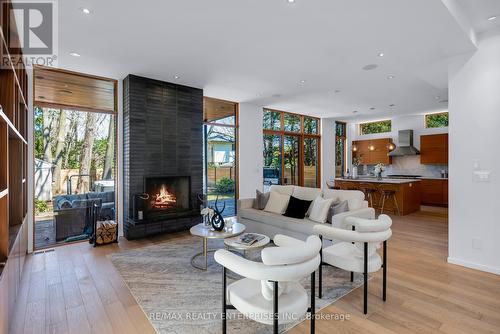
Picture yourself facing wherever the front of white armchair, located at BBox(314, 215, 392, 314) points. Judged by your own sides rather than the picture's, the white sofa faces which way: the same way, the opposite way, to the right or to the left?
to the left

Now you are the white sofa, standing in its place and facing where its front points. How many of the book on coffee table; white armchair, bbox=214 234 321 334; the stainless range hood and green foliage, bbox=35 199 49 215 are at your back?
1

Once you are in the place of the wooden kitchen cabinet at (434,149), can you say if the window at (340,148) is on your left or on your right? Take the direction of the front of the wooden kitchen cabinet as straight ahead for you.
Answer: on your right

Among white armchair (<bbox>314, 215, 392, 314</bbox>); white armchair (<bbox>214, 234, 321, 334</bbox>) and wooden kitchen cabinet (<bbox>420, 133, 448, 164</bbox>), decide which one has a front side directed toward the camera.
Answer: the wooden kitchen cabinet

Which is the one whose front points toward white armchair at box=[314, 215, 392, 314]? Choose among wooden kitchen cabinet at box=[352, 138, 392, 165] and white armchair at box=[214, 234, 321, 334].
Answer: the wooden kitchen cabinet

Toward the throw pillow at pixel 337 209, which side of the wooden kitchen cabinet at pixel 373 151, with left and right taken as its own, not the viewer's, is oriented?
front

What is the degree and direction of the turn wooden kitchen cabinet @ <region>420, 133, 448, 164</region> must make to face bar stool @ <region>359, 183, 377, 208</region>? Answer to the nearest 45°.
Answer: approximately 45° to its right

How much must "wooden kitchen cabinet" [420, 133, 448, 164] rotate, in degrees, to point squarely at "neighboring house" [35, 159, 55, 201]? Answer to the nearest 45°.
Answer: approximately 45° to its right

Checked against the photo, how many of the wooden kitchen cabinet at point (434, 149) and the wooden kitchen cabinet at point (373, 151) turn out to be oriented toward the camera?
2

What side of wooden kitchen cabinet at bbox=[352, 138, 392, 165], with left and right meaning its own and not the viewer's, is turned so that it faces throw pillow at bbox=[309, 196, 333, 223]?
front

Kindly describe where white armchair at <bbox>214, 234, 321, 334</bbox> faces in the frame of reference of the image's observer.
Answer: facing away from the viewer and to the left of the viewer

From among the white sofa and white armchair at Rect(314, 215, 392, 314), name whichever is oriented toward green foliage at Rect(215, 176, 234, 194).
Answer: the white armchair

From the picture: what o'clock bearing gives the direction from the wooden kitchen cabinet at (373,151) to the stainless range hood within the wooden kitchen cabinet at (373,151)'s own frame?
The stainless range hood is roughly at 10 o'clock from the wooden kitchen cabinet.

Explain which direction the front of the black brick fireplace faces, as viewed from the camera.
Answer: facing the viewer and to the right of the viewer
